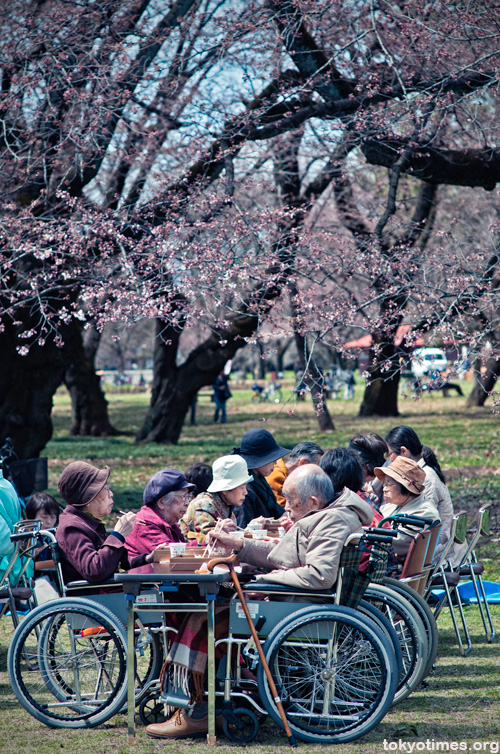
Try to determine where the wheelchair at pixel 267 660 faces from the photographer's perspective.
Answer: facing to the left of the viewer

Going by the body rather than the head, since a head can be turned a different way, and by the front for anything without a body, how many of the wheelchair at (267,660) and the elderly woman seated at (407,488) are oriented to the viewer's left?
2

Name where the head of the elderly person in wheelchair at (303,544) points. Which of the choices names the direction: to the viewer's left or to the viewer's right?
to the viewer's left

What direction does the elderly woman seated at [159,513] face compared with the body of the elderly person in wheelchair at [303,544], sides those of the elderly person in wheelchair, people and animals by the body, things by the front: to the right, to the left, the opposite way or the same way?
the opposite way

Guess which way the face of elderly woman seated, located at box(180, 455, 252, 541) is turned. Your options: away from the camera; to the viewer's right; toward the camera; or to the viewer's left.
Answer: to the viewer's right

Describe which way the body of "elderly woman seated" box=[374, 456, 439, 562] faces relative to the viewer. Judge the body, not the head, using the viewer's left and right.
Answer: facing to the left of the viewer

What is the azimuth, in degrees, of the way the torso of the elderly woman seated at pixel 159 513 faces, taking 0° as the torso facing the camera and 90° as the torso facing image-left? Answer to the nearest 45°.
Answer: approximately 270°

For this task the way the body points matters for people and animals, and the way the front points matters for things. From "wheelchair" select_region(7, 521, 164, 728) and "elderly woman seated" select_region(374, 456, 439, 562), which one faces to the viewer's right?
the wheelchair

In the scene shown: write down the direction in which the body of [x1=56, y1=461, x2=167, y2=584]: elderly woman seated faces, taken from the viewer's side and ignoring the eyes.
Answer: to the viewer's right

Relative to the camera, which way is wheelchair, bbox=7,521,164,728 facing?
to the viewer's right

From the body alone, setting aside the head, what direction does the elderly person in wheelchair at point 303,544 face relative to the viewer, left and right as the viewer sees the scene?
facing to the left of the viewer
